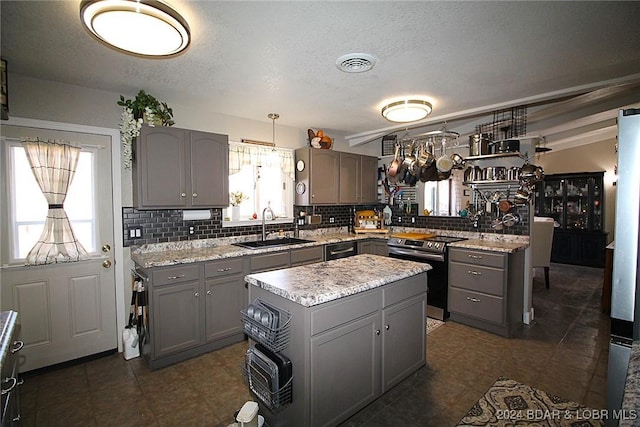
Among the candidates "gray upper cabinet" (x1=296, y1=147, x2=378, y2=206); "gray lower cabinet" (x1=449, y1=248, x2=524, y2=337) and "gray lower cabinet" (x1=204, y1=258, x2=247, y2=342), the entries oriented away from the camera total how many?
0

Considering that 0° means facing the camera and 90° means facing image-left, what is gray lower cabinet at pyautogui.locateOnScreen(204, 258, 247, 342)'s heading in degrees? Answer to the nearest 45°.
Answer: approximately 315°

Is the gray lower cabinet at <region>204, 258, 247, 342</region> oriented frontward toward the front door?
no

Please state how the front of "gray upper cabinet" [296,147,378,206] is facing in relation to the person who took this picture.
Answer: facing the viewer and to the right of the viewer

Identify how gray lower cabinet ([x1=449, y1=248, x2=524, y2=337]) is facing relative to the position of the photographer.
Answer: facing the viewer and to the left of the viewer

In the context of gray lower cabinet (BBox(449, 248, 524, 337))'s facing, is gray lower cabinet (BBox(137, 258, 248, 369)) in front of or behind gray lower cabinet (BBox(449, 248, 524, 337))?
in front

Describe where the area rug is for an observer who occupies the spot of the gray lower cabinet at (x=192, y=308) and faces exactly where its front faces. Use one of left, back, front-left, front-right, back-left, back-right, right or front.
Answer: front

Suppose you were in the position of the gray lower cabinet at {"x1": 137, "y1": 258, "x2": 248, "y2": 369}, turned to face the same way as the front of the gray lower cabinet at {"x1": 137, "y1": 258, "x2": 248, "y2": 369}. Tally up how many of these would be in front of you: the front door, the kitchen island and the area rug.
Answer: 2

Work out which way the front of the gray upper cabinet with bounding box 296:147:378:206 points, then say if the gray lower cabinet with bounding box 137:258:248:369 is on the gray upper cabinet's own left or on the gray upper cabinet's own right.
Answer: on the gray upper cabinet's own right

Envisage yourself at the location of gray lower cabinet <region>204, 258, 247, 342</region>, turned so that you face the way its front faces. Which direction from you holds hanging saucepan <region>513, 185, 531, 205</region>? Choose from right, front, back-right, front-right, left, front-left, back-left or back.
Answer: front-left

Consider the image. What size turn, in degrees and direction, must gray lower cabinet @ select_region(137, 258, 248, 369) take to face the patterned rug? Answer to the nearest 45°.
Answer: approximately 45° to its left

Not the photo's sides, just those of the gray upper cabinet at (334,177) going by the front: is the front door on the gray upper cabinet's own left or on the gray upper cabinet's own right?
on the gray upper cabinet's own right
